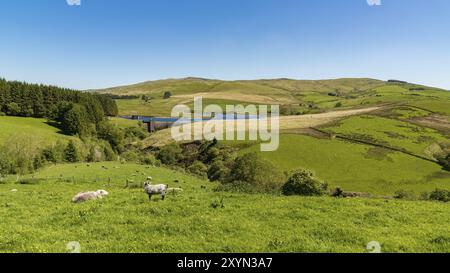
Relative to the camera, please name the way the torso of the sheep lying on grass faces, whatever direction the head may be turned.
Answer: to the viewer's right
